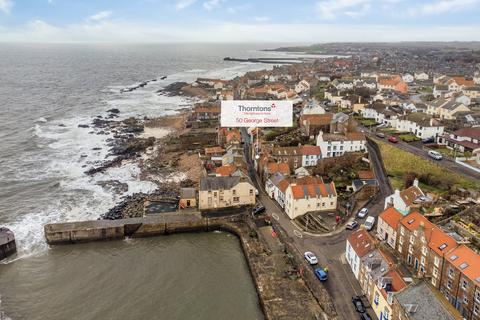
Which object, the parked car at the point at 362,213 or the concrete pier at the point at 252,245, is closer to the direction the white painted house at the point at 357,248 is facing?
the concrete pier

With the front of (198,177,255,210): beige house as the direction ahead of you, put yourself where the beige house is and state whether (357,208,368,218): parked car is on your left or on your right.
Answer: on your left

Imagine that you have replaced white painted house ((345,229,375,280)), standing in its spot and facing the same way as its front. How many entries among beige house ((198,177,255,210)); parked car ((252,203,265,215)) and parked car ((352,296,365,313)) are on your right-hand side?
2

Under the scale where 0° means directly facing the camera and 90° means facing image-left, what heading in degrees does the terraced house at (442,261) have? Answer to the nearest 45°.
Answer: approximately 45°

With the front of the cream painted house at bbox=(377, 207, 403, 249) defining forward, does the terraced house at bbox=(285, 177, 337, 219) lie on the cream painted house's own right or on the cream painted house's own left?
on the cream painted house's own right

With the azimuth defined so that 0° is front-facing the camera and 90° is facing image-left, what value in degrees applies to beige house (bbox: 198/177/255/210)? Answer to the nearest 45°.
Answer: approximately 0°

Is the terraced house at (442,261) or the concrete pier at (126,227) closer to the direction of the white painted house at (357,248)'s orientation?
the concrete pier

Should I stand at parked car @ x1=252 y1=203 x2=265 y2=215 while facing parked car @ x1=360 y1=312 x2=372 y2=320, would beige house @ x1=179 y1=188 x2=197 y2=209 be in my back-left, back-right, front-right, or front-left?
back-right
